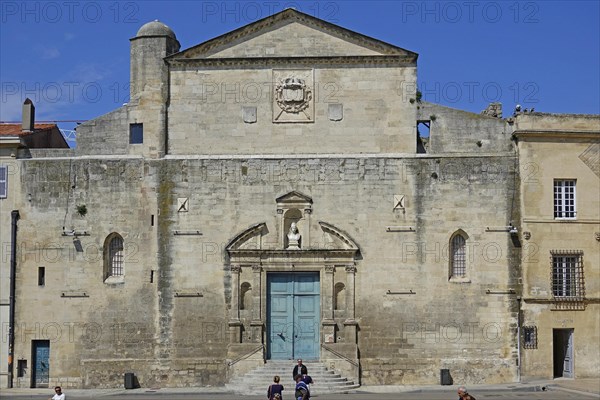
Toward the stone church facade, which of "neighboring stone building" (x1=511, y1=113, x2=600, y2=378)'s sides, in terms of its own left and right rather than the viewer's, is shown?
right

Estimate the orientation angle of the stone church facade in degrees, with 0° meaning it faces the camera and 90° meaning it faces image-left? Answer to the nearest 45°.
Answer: approximately 0°

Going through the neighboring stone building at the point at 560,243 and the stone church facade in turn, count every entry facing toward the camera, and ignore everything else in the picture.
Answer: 2

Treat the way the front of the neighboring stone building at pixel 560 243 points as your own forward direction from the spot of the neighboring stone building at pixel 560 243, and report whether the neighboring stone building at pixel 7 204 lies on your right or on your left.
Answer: on your right

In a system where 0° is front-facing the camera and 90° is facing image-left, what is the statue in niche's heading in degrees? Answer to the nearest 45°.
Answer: approximately 0°

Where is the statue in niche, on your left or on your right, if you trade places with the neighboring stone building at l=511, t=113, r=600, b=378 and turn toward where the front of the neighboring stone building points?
on your right

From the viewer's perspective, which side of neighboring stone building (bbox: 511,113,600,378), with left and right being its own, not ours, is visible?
front

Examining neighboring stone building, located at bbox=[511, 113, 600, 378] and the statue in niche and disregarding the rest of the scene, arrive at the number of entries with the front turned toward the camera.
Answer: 2

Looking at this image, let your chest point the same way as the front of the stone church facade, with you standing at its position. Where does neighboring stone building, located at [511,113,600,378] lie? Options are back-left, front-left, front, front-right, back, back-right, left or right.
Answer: left

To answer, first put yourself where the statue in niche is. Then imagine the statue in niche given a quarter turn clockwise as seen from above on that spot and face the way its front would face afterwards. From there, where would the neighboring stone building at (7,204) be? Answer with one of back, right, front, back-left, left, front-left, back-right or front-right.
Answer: front

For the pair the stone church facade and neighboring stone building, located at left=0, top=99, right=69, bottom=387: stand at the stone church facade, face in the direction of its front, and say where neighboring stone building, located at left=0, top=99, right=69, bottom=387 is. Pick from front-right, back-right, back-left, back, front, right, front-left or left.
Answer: right

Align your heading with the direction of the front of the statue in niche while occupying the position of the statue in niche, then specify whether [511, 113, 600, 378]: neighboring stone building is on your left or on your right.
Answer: on your left
